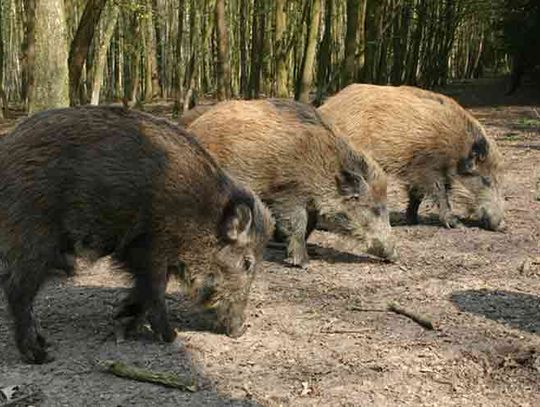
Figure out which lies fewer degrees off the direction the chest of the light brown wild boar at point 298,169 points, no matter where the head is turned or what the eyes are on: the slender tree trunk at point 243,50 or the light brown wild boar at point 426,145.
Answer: the light brown wild boar

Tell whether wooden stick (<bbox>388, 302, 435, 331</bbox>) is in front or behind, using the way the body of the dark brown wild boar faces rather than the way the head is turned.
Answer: in front

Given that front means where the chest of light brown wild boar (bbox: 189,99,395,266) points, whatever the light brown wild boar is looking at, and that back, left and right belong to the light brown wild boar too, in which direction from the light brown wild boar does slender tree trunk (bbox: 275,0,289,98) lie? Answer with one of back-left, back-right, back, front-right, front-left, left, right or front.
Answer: left

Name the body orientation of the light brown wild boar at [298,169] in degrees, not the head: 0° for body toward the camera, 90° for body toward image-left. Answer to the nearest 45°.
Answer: approximately 270°

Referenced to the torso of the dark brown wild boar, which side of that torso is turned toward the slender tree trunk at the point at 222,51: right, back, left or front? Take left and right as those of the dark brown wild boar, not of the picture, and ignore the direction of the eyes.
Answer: left

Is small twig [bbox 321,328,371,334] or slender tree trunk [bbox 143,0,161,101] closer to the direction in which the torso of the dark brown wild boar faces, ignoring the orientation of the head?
the small twig

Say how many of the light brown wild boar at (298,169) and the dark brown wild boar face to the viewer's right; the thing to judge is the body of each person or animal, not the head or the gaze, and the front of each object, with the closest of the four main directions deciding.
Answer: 2

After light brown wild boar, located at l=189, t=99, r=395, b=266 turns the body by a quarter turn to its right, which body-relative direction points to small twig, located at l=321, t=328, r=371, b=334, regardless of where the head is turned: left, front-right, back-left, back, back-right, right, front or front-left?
front

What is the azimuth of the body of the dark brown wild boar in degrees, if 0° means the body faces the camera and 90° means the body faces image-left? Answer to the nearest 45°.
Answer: approximately 270°

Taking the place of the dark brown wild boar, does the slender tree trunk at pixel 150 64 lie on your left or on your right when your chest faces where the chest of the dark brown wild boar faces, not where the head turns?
on your left

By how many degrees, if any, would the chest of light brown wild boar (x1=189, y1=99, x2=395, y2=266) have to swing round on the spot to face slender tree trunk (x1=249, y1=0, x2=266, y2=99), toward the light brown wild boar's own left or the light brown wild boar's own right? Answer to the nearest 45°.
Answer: approximately 90° to the light brown wild boar's own left

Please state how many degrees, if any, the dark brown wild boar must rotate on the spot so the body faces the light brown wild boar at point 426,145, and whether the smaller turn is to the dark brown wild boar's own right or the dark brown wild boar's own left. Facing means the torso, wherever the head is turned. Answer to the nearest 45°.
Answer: approximately 45° to the dark brown wild boar's own left
